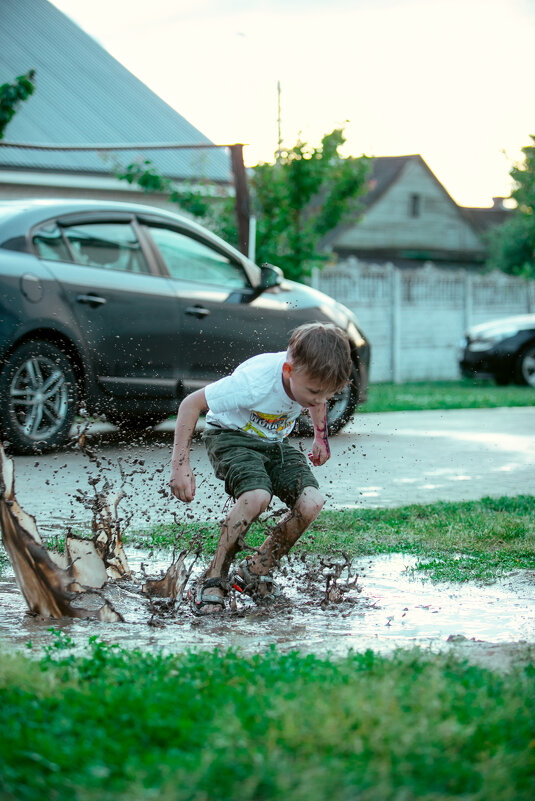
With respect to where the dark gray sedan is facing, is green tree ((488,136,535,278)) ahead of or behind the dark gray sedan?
ahead

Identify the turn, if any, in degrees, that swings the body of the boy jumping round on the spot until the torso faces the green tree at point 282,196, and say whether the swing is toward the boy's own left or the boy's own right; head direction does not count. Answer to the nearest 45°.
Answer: approximately 135° to the boy's own left

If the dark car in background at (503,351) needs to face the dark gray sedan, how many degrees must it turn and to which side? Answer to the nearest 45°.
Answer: approximately 45° to its left

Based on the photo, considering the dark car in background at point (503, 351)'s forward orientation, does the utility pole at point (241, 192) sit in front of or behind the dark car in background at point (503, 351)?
in front

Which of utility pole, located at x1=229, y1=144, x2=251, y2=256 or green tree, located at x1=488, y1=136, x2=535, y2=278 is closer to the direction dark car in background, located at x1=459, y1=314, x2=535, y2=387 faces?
the utility pole

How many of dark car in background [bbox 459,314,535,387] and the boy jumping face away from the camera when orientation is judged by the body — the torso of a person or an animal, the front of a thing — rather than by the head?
0

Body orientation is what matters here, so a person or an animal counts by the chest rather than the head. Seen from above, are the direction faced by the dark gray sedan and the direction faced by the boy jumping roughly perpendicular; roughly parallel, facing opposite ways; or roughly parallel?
roughly perpendicular

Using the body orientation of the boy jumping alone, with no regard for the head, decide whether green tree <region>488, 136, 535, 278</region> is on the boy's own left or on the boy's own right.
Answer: on the boy's own left

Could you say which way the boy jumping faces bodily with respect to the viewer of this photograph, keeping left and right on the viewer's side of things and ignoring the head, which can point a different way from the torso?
facing the viewer and to the right of the viewer

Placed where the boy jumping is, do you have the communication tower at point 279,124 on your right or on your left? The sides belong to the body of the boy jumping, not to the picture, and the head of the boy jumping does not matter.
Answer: on your left

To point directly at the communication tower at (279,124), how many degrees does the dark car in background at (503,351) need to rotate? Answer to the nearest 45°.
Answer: approximately 90° to its right

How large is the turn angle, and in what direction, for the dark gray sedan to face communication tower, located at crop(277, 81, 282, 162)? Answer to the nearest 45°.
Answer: approximately 45° to its left

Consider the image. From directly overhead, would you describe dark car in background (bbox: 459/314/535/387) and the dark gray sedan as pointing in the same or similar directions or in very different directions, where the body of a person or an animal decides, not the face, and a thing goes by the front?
very different directions

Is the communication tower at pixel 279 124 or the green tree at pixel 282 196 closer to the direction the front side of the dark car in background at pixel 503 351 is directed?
the green tree

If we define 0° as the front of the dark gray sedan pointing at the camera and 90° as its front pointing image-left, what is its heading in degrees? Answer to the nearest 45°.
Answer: approximately 225°
